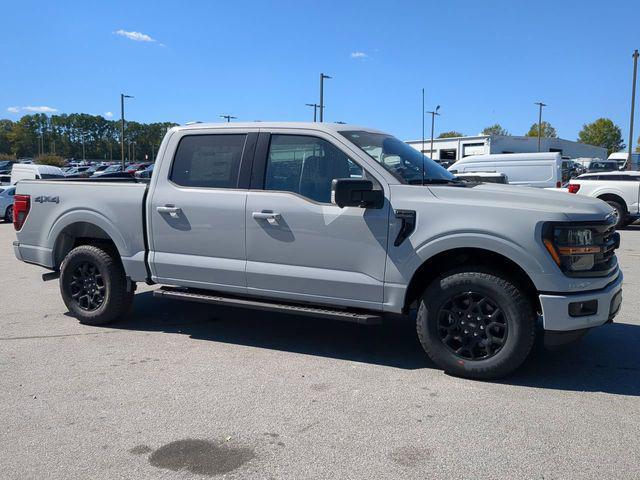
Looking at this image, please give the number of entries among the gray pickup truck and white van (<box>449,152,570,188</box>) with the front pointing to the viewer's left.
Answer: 1

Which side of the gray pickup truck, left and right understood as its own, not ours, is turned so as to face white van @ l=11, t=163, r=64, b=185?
back

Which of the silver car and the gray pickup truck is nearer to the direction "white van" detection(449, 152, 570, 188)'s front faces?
the silver car

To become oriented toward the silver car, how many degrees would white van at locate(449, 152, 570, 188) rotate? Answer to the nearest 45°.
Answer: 0° — it already faces it

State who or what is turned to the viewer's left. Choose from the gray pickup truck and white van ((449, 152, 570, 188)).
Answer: the white van

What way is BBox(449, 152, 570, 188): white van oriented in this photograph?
to the viewer's left

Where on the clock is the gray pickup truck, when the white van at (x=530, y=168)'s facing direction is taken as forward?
The gray pickup truck is roughly at 9 o'clock from the white van.

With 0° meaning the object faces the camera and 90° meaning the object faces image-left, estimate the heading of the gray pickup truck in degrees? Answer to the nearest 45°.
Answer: approximately 315°
